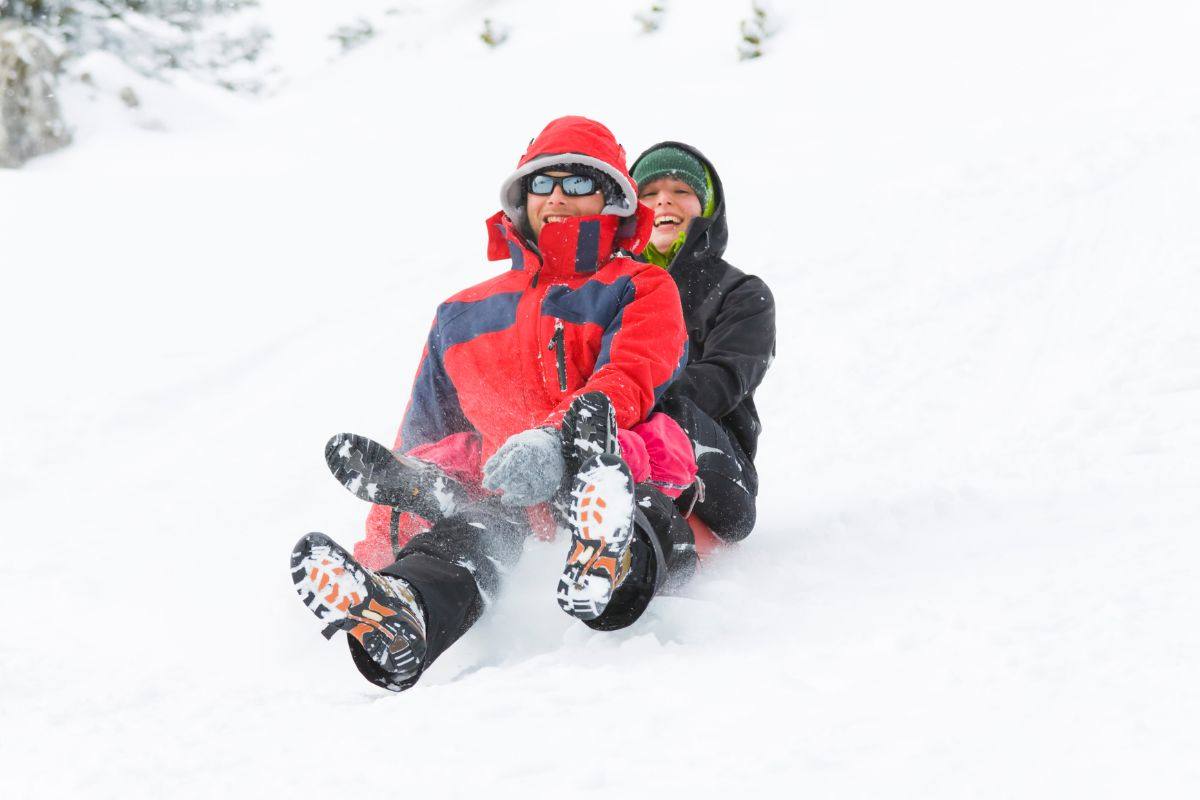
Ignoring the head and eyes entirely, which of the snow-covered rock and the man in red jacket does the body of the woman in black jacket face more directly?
the man in red jacket

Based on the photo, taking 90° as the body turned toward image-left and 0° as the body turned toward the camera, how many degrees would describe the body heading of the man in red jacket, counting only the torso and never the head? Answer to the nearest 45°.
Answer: approximately 45°

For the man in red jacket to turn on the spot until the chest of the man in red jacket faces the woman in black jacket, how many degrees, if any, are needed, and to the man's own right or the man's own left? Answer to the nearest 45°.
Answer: approximately 180°

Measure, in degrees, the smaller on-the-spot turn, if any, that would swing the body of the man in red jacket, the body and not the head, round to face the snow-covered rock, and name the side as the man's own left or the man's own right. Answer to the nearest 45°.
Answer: approximately 90° to the man's own right

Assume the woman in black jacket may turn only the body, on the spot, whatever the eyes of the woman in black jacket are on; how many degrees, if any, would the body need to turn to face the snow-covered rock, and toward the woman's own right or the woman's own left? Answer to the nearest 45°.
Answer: approximately 90° to the woman's own right
